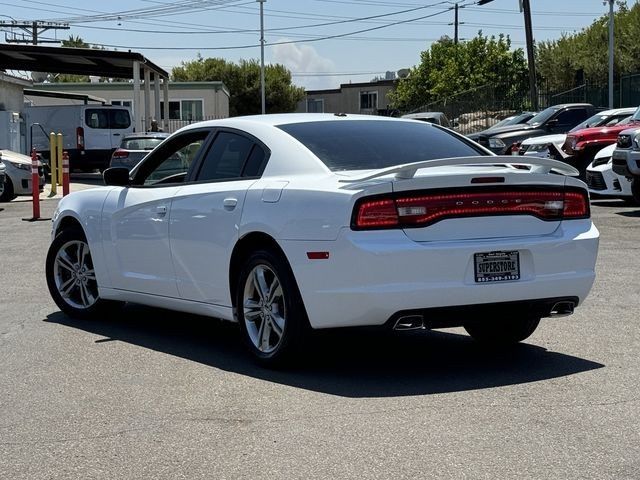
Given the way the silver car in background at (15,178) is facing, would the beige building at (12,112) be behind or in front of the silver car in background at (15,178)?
behind

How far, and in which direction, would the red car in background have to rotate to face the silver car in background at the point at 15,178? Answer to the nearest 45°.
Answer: approximately 45° to its right

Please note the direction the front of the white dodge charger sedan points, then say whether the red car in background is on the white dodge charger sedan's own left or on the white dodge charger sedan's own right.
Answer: on the white dodge charger sedan's own right

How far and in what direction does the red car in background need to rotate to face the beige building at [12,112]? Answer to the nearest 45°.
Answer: approximately 90° to its right

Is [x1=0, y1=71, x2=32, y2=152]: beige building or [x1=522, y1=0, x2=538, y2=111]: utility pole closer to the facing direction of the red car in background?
the beige building

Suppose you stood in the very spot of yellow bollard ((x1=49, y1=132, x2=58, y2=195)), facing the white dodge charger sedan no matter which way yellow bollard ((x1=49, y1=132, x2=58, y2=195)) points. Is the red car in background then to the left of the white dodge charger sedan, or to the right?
left

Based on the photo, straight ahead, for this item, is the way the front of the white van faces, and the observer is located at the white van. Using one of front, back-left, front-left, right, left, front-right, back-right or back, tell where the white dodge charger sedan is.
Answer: back-left

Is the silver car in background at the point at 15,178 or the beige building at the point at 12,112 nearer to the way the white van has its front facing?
the beige building

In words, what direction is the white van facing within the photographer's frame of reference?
facing away from the viewer and to the left of the viewer

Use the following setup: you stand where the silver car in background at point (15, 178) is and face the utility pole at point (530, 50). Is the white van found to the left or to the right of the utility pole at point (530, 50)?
left

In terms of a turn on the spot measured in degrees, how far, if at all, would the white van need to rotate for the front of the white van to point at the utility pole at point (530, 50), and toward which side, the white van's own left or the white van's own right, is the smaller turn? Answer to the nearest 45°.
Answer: approximately 135° to the white van's own right
